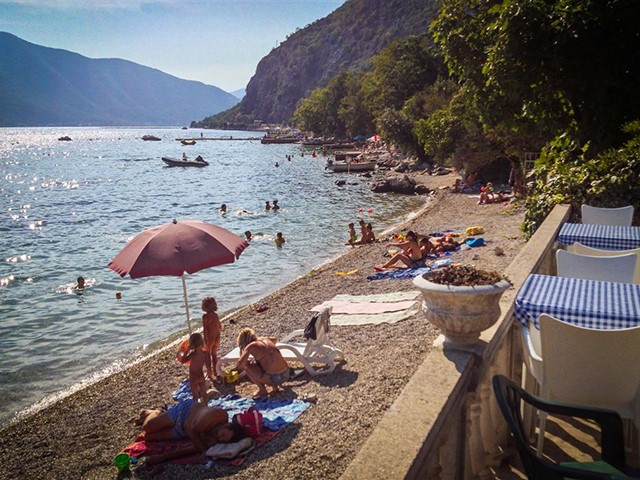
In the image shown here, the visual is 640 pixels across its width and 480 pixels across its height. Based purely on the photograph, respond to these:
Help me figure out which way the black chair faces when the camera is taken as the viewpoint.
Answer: facing to the right of the viewer

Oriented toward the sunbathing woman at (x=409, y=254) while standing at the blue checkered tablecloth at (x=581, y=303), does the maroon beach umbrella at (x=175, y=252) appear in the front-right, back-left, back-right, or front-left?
front-left

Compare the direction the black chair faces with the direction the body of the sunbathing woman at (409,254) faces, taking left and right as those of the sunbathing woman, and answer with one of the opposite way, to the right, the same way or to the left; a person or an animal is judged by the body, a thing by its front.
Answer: the opposite way

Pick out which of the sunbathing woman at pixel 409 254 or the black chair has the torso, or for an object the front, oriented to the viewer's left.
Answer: the sunbathing woman

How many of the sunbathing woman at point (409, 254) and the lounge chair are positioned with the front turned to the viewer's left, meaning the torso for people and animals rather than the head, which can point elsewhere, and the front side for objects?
2

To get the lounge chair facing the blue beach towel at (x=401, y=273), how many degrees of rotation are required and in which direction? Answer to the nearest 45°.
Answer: approximately 135° to its right

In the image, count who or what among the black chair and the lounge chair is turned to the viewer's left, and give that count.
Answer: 1

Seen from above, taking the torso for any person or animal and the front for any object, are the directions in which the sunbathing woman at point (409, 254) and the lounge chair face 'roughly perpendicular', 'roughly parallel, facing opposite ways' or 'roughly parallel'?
roughly parallel

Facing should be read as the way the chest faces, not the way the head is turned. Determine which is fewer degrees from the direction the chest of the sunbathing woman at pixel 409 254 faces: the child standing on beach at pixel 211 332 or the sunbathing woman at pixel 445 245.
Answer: the child standing on beach

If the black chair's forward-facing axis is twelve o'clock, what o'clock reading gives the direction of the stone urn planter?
The stone urn planter is roughly at 7 o'clock from the black chair.

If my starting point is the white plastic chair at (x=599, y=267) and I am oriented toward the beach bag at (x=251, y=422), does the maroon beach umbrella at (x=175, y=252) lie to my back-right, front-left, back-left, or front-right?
front-right

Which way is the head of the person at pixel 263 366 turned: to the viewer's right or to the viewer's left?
to the viewer's left

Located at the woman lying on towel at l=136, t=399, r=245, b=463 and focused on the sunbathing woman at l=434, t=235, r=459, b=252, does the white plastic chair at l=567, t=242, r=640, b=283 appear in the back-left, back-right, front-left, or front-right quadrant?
front-right

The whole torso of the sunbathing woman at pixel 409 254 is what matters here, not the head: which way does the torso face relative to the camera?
to the viewer's left

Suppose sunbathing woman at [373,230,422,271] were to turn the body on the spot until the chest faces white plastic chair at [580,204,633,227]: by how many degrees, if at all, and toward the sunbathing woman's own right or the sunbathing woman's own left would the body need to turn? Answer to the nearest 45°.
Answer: approximately 135° to the sunbathing woman's own left
